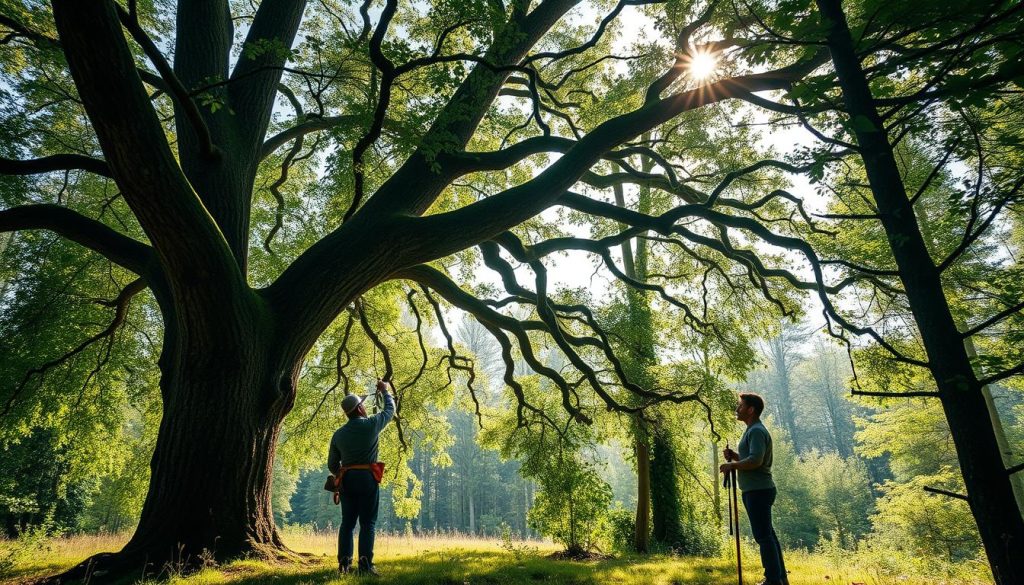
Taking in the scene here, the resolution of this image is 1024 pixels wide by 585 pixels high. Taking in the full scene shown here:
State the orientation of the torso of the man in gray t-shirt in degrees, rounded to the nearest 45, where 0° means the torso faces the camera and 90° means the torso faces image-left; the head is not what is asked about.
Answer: approximately 90°

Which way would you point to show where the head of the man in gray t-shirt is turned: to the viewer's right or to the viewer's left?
to the viewer's left

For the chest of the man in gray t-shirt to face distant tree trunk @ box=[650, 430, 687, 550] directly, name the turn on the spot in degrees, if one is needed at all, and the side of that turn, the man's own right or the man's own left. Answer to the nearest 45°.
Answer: approximately 90° to the man's own right

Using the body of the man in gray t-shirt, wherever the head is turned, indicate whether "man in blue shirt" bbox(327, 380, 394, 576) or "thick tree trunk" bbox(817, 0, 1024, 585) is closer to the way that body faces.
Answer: the man in blue shirt

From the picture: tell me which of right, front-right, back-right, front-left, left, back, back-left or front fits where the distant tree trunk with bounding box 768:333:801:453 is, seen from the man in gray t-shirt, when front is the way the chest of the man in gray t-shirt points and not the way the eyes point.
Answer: right

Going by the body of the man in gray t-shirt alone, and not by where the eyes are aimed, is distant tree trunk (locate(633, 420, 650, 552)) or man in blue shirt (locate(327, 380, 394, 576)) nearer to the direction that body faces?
the man in blue shirt

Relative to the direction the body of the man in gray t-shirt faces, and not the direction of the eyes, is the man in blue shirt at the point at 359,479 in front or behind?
in front
